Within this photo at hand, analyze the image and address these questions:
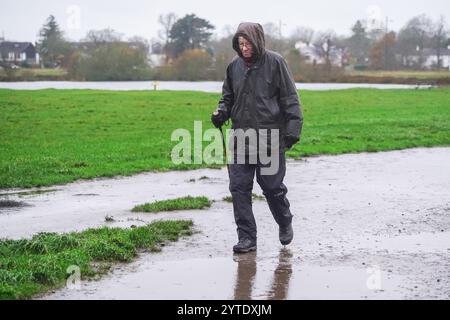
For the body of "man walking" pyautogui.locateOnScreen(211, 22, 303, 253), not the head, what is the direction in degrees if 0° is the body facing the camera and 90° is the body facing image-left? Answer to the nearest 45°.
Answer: approximately 45°

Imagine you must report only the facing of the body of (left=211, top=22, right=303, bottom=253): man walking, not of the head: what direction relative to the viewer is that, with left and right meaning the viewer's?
facing the viewer and to the left of the viewer
